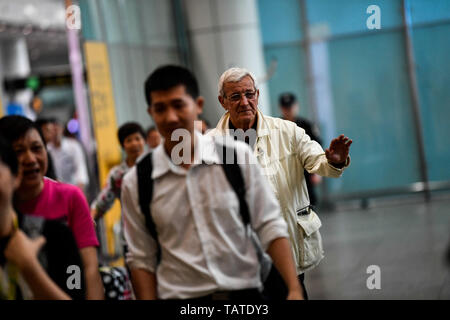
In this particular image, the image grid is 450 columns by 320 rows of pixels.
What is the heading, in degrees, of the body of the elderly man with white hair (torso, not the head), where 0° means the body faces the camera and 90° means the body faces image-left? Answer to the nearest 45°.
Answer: approximately 0°

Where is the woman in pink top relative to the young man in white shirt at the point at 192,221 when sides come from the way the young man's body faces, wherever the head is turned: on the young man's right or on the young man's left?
on the young man's right

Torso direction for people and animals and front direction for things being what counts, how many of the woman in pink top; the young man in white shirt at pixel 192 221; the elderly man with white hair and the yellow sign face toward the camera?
4

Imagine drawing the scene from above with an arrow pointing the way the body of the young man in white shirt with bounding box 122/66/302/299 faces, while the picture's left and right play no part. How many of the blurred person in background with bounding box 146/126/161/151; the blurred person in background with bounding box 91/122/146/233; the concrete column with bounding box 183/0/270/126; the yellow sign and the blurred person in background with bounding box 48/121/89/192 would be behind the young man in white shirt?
5

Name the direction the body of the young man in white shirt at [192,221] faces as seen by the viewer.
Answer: toward the camera

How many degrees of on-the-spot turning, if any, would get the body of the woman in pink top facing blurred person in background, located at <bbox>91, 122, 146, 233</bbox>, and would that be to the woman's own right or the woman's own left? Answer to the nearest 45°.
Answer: approximately 180°

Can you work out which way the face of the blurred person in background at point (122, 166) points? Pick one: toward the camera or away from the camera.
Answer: toward the camera

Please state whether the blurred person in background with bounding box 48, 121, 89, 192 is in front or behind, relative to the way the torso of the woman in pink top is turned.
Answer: behind

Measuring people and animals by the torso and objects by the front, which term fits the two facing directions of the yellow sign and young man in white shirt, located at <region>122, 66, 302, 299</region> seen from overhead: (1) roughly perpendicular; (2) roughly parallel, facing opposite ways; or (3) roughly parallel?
roughly parallel

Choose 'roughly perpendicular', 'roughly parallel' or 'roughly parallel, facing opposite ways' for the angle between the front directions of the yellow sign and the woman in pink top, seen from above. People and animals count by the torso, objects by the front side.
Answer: roughly parallel

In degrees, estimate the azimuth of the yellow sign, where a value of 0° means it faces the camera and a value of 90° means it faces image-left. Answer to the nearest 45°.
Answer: approximately 0°

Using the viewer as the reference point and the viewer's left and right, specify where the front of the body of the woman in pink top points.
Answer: facing the viewer

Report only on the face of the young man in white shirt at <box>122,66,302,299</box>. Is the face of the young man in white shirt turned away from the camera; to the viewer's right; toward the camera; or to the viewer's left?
toward the camera
